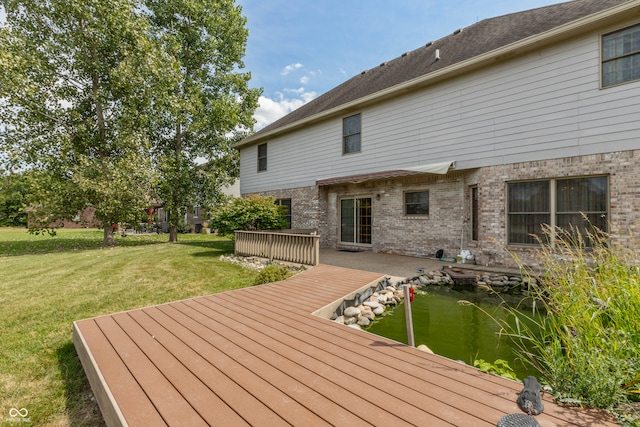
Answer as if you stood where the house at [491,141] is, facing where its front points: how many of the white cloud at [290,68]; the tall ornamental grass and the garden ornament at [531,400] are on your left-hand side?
1

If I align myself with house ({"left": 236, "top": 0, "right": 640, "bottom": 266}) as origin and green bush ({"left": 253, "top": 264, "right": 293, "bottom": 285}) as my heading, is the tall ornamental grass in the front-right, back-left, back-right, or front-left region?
front-left
